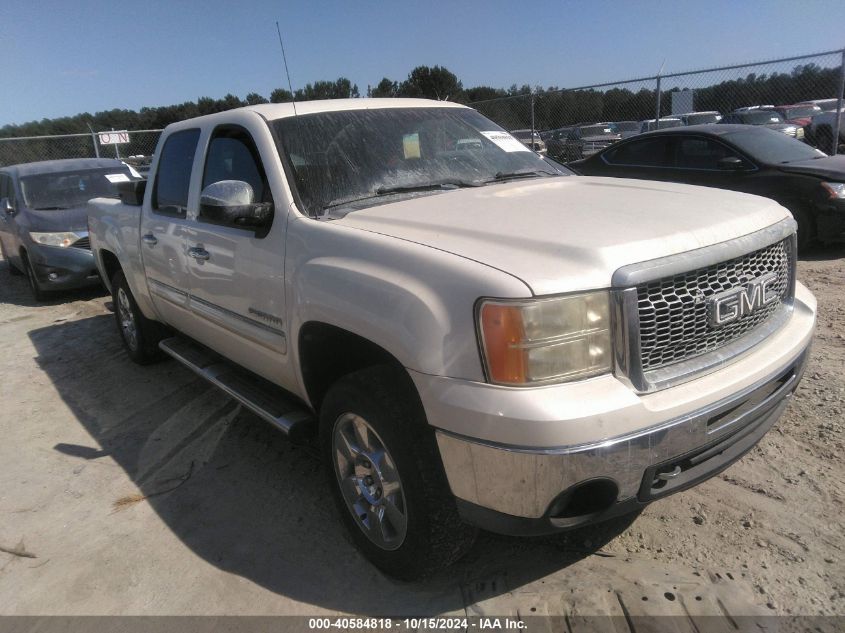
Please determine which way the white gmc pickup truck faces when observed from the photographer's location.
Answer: facing the viewer and to the right of the viewer

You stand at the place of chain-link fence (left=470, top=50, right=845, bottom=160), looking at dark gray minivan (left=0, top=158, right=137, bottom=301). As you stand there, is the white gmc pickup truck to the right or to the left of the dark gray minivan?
left

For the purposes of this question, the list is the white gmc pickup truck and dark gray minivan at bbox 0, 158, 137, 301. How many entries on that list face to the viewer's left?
0

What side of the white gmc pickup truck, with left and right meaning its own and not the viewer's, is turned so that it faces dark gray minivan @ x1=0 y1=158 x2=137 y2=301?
back

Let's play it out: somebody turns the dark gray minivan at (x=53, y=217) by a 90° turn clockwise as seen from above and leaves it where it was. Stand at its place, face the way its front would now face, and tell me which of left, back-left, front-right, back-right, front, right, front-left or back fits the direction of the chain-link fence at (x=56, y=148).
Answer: back-right

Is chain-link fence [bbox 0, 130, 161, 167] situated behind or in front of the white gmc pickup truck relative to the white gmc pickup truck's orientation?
behind

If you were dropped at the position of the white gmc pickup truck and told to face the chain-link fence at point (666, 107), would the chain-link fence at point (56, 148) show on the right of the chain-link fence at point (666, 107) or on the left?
left

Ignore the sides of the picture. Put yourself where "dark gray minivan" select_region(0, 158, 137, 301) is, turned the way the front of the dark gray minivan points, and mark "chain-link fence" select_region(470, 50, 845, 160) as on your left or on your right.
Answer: on your left

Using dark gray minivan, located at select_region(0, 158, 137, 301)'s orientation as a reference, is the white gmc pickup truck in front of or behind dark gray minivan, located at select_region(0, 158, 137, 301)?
in front

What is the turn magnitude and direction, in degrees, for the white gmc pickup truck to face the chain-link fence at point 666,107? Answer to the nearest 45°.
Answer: approximately 135° to its left
